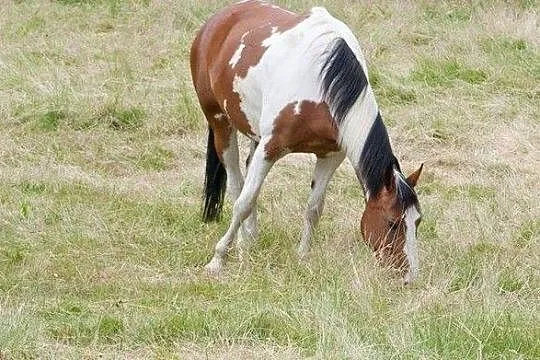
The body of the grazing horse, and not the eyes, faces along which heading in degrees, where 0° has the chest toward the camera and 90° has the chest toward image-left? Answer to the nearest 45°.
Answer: approximately 315°
